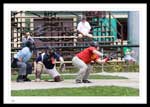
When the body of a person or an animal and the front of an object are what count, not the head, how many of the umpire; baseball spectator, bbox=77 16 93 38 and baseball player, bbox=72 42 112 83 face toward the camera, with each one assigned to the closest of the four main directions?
1

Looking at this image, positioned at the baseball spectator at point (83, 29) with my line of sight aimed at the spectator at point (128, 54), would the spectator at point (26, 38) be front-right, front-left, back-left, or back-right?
back-right

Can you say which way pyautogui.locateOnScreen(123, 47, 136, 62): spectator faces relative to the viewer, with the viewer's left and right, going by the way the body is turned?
facing the viewer and to the right of the viewer

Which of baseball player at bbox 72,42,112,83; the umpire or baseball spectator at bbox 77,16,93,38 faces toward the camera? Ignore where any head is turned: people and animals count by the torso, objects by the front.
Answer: baseball spectator at bbox 77,16,93,38

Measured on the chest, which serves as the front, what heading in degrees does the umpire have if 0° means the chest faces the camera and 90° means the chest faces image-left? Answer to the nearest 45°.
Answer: approximately 270°

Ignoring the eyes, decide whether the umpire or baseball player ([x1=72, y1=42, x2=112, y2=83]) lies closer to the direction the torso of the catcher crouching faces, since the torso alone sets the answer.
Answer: the baseball player

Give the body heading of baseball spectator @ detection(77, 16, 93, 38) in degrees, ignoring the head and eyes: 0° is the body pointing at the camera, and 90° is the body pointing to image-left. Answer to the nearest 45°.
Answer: approximately 0°

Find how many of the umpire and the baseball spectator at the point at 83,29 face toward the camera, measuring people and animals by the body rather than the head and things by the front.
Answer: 1

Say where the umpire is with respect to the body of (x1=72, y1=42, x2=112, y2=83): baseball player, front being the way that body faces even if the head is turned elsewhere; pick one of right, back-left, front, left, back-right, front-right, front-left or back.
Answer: back

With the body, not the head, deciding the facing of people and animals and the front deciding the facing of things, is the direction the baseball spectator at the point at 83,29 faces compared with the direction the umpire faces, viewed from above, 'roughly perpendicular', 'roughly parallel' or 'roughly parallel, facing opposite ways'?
roughly perpendicular
